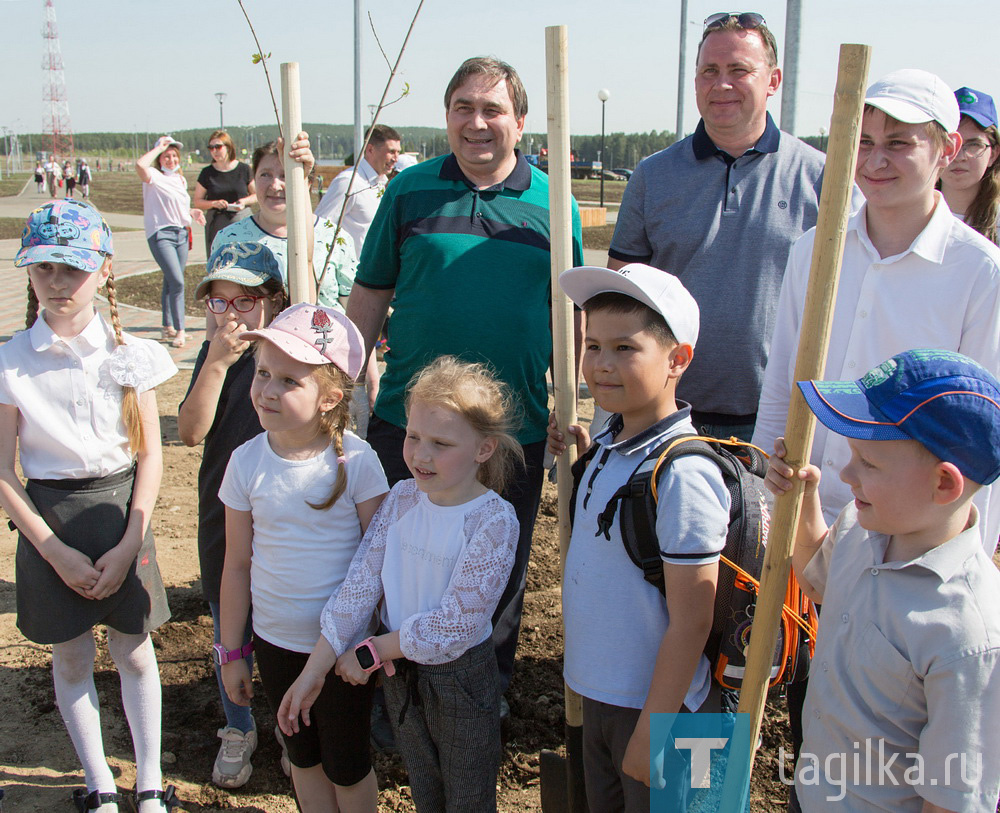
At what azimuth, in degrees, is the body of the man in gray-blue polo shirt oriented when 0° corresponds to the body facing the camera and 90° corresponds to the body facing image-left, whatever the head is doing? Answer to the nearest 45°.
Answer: approximately 0°

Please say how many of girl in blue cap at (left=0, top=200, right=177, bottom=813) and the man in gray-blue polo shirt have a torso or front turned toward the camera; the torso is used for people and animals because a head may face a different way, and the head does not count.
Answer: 2

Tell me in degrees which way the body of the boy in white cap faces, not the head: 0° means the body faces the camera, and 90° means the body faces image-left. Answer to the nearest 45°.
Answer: approximately 45°

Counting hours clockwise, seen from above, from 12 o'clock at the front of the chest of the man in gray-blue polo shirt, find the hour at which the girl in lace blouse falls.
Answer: The girl in lace blouse is roughly at 1 o'clock from the man in gray-blue polo shirt.

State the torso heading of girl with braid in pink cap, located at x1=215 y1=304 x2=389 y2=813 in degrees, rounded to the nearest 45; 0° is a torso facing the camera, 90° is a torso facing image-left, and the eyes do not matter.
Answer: approximately 45°

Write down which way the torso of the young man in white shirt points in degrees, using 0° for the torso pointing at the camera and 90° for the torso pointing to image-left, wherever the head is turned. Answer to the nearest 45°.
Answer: approximately 45°

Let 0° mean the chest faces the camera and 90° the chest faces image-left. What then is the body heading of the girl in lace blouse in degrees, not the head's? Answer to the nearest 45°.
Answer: approximately 45°

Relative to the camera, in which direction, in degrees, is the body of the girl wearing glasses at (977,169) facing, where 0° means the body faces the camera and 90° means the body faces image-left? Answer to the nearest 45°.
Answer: approximately 45°

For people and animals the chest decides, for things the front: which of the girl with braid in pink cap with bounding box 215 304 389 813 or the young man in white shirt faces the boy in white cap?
the young man in white shirt

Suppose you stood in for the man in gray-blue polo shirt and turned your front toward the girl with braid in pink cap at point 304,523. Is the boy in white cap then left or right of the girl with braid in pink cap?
left
